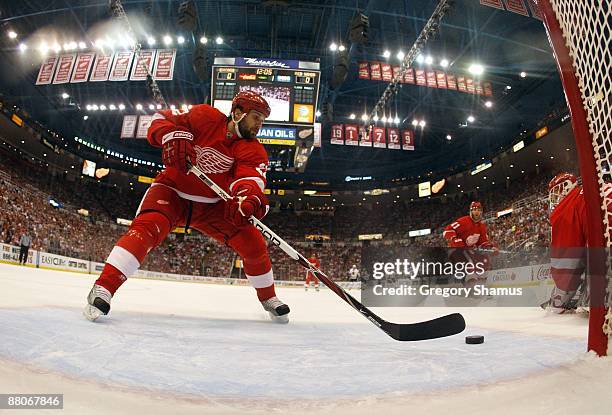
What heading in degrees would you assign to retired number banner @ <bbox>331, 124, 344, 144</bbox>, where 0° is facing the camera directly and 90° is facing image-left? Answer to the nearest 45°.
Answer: approximately 0°

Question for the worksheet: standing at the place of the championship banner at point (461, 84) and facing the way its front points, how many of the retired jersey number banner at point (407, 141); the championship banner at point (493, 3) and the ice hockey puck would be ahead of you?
2

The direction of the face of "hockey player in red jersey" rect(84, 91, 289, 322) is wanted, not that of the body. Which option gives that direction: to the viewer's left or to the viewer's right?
to the viewer's right

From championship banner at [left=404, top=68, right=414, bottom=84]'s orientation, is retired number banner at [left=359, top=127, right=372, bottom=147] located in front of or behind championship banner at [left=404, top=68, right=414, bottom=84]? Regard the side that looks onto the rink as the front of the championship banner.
behind

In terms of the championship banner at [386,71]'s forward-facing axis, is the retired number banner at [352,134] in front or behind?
behind

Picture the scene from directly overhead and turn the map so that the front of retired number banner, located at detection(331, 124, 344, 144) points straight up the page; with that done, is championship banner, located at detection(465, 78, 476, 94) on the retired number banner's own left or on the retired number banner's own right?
on the retired number banner's own left

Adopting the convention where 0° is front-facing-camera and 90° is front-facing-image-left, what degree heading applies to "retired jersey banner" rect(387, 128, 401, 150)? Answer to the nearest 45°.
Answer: approximately 0°

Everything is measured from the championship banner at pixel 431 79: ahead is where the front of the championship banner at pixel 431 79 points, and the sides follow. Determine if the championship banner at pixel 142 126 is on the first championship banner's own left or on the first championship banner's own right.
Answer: on the first championship banner's own right

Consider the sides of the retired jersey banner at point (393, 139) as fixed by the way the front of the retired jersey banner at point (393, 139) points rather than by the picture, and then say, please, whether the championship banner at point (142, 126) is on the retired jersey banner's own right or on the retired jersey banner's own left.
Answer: on the retired jersey banner's own right
